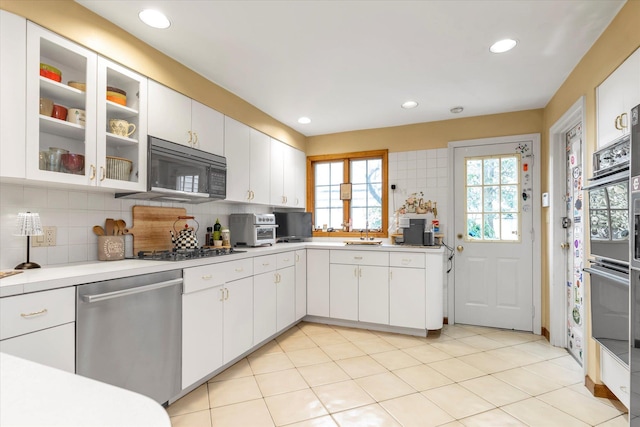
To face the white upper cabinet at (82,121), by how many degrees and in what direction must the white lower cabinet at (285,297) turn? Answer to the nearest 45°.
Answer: approximately 90° to its right

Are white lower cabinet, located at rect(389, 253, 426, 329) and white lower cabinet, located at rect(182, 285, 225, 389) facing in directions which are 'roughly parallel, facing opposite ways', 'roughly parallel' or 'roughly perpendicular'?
roughly perpendicular

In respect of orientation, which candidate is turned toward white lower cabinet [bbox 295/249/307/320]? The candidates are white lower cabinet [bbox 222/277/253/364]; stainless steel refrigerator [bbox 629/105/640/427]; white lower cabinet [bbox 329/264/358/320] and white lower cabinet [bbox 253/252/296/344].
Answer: the stainless steel refrigerator

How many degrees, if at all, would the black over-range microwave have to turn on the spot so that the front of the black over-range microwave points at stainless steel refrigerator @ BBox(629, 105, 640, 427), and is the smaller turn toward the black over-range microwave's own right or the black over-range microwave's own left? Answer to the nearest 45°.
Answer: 0° — it already faces it

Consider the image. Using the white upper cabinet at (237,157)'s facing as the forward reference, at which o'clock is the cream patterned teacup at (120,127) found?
The cream patterned teacup is roughly at 3 o'clock from the white upper cabinet.

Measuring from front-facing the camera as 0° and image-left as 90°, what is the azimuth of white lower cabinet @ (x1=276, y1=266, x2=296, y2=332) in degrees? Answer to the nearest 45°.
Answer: approximately 315°

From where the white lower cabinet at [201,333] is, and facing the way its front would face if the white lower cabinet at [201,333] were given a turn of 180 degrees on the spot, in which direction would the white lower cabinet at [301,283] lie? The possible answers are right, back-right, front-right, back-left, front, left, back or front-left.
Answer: right

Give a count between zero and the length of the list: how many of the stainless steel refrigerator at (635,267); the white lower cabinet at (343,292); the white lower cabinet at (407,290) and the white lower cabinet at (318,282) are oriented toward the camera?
3

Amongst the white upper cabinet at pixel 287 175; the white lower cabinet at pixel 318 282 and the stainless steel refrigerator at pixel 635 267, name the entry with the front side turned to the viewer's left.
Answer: the stainless steel refrigerator
